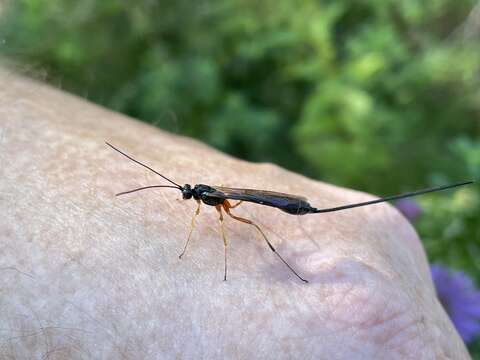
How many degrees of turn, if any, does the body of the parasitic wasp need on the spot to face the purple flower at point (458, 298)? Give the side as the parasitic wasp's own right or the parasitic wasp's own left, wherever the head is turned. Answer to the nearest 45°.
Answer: approximately 135° to the parasitic wasp's own right

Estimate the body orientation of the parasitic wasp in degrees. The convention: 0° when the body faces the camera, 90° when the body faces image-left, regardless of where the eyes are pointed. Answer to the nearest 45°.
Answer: approximately 90°

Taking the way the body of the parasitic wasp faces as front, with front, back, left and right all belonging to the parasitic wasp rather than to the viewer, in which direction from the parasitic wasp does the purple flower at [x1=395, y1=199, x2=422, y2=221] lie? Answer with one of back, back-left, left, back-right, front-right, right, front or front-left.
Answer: back-right
